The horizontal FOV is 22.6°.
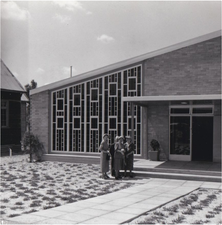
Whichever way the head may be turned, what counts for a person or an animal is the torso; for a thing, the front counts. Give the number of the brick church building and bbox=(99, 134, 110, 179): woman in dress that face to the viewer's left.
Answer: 0

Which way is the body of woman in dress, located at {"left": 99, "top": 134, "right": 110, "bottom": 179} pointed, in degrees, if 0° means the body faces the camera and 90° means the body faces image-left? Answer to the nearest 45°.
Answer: approximately 315°

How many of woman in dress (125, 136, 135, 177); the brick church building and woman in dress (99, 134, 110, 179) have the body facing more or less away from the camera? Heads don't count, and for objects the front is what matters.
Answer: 0

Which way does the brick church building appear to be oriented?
toward the camera

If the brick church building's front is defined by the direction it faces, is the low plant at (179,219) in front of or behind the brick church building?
in front

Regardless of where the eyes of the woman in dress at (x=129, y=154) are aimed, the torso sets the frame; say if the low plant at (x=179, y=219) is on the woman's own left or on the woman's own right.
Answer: on the woman's own left

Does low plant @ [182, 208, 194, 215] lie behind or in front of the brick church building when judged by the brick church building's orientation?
in front

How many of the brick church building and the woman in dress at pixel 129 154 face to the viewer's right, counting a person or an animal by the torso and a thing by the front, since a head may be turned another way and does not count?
0

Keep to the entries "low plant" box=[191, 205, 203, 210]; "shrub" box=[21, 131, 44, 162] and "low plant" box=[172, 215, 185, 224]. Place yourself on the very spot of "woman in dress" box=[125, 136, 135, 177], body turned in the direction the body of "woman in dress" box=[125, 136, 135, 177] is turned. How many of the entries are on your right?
1

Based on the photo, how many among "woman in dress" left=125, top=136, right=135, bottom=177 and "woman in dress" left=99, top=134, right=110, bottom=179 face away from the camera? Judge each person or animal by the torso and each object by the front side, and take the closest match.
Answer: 0

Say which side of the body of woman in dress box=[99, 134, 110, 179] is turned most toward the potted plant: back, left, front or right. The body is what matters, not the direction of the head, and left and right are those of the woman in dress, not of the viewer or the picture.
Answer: left

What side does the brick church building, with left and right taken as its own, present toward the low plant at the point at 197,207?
front
